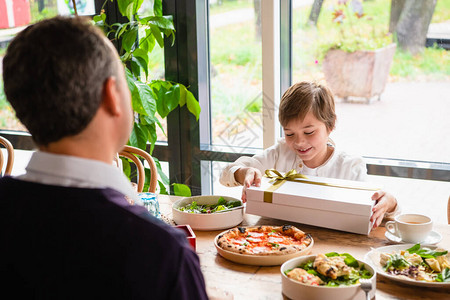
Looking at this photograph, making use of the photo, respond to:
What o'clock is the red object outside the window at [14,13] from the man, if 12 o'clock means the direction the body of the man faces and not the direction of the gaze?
The red object outside the window is roughly at 10 o'clock from the man.

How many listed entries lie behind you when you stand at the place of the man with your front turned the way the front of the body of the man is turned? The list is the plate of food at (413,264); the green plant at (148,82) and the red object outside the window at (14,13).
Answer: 0

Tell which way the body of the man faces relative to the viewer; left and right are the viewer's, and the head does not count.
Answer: facing away from the viewer and to the right of the viewer

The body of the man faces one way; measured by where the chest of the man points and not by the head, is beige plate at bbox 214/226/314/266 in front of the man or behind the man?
in front

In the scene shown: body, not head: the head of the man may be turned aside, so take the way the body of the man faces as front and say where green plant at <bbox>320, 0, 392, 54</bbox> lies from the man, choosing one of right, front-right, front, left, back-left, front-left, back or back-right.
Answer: front

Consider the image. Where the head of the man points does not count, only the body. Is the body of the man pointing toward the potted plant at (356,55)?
yes

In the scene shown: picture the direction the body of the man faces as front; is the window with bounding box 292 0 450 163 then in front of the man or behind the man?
in front

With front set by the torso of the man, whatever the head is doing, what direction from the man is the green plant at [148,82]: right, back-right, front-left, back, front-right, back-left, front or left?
front-left

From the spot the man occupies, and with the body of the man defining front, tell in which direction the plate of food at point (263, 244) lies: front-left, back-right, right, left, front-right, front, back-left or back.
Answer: front

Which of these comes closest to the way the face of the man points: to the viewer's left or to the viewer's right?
to the viewer's right

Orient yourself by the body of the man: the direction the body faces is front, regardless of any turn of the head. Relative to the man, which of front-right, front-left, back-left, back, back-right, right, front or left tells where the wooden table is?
front

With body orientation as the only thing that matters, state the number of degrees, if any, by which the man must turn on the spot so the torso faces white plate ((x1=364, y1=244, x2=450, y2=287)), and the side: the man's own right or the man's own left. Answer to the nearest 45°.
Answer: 0° — they already face it

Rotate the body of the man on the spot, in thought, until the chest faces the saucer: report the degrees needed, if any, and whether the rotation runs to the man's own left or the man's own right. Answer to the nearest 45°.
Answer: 0° — they already face it
